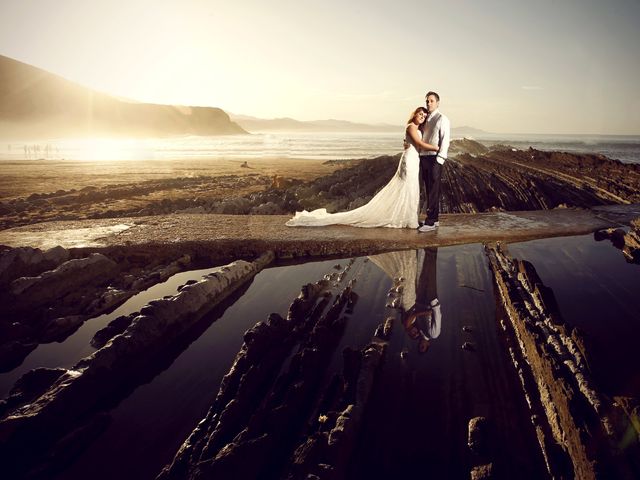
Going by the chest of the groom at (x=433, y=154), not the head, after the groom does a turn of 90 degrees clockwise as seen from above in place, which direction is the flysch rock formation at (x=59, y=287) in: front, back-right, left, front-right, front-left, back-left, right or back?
left

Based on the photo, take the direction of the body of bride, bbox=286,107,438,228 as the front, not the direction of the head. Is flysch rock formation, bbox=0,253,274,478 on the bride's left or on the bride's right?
on the bride's right

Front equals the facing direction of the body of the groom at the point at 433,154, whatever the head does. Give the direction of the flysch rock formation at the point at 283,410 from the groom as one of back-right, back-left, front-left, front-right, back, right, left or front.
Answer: front-left

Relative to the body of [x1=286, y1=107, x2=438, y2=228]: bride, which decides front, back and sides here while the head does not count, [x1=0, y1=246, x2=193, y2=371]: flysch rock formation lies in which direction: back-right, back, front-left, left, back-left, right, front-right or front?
back-right

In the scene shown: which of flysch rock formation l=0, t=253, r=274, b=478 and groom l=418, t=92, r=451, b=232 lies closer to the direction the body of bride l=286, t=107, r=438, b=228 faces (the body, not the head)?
the groom

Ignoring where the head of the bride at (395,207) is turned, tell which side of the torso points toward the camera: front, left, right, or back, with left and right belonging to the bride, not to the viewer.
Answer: right

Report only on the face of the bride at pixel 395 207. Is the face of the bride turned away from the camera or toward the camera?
toward the camera

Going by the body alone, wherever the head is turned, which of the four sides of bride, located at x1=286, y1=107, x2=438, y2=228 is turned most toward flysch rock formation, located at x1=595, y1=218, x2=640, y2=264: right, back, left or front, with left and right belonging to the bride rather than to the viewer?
front

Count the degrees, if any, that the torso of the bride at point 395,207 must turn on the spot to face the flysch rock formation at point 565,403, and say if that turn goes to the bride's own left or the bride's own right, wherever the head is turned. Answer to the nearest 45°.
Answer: approximately 90° to the bride's own right

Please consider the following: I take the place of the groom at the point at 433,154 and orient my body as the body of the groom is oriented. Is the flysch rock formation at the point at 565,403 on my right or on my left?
on my left

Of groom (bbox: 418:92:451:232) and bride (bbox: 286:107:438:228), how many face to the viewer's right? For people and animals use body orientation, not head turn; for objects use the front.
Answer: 1

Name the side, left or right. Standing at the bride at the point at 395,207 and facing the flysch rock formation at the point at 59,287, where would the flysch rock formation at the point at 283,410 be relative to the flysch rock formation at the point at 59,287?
left

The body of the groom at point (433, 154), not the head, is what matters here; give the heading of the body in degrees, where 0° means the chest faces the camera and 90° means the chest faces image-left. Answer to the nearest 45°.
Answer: approximately 45°
